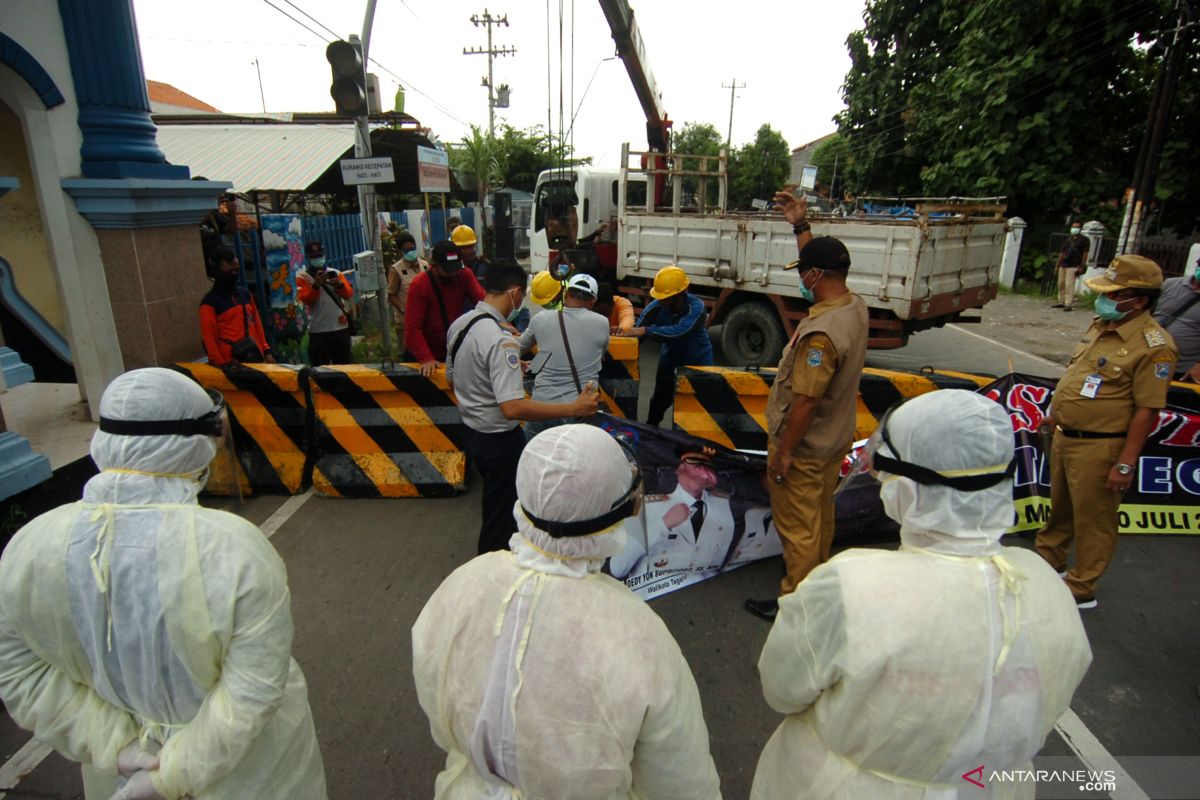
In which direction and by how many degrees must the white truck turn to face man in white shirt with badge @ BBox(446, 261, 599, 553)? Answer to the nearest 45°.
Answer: approximately 135° to its left

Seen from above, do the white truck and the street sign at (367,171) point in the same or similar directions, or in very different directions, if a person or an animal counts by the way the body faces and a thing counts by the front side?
very different directions

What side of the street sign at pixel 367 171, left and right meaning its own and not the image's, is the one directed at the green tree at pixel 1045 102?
left

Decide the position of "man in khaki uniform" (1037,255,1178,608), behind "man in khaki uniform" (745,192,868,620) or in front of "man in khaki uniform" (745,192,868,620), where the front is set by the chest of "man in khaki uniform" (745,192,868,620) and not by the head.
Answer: behind

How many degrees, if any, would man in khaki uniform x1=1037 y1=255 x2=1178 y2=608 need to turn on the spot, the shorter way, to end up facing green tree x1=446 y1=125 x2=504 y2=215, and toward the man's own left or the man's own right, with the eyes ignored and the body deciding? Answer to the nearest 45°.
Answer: approximately 90° to the man's own right

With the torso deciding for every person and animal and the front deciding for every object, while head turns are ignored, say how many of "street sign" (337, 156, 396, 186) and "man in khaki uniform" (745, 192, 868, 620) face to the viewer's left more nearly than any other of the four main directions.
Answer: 1

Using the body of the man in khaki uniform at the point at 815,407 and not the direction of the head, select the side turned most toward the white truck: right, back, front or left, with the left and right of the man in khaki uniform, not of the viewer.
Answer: right

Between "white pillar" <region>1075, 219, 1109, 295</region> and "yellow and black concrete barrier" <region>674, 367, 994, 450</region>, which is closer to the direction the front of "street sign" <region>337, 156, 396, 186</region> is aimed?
the yellow and black concrete barrier

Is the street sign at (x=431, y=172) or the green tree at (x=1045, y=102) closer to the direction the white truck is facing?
the street sign

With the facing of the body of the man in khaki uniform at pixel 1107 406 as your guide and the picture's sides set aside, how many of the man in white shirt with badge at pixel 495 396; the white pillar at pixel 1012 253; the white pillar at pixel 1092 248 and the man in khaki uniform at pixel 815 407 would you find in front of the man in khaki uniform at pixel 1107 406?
2

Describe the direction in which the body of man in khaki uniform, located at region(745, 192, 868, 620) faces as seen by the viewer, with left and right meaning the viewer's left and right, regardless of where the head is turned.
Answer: facing to the left of the viewer

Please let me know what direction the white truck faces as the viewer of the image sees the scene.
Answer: facing away from the viewer and to the left of the viewer
